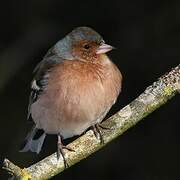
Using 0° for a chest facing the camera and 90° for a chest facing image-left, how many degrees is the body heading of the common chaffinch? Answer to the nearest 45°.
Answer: approximately 315°
